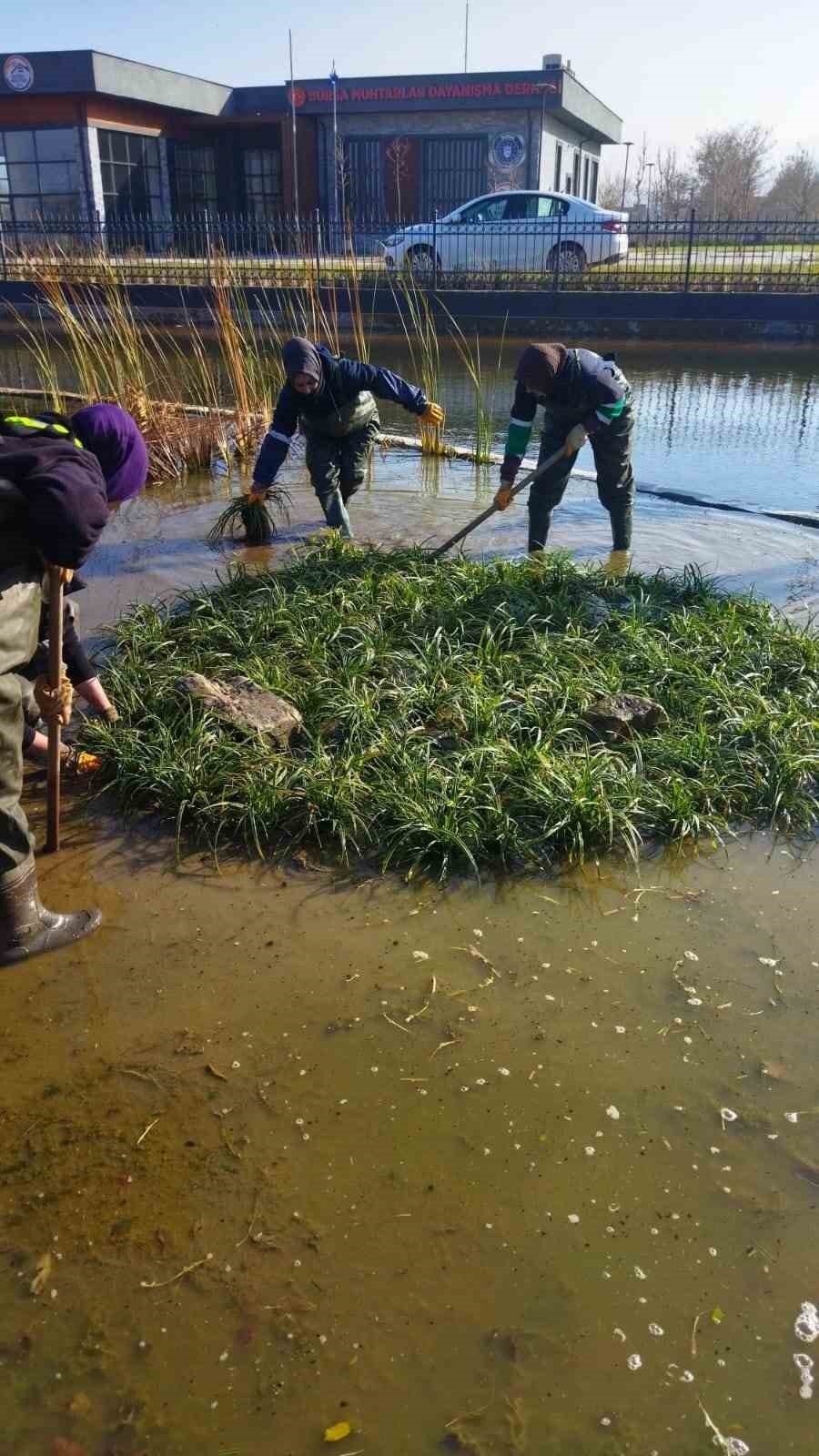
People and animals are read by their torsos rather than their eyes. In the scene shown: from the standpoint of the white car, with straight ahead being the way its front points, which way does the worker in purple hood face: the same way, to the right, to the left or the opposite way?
the opposite way

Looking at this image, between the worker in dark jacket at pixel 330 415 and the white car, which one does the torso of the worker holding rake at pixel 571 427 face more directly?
the worker in dark jacket

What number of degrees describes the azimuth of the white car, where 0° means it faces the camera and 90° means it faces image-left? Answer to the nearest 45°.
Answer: approximately 90°

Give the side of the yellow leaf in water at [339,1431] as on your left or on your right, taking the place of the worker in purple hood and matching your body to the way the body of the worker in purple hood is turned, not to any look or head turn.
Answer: on your right

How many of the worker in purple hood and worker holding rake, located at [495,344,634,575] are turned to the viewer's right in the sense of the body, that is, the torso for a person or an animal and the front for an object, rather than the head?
1

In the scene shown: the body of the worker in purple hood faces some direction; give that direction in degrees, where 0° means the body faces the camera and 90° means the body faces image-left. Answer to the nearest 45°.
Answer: approximately 270°

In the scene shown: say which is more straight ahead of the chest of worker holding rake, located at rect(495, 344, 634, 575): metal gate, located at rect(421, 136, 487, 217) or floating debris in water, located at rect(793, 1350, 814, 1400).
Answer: the floating debris in water

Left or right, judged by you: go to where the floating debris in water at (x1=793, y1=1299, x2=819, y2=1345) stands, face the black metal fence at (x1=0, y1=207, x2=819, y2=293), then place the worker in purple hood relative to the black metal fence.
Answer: left

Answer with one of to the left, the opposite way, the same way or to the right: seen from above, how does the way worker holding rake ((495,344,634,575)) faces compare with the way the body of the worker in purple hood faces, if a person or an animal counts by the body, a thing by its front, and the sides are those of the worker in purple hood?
the opposite way

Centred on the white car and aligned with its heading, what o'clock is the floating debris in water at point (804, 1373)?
The floating debris in water is roughly at 9 o'clock from the white car.

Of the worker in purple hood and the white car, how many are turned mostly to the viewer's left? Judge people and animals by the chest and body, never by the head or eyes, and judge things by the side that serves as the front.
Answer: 1

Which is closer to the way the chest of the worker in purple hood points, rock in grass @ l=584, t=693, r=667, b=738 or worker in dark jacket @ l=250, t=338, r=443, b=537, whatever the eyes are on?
the rock in grass

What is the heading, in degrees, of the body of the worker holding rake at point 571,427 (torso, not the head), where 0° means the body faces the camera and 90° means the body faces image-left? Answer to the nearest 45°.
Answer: approximately 45°
